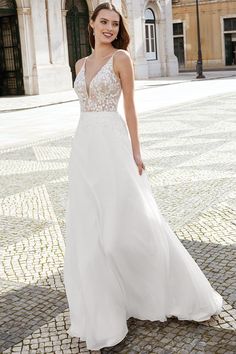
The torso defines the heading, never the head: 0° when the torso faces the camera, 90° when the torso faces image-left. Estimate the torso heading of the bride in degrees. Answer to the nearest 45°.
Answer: approximately 45°
